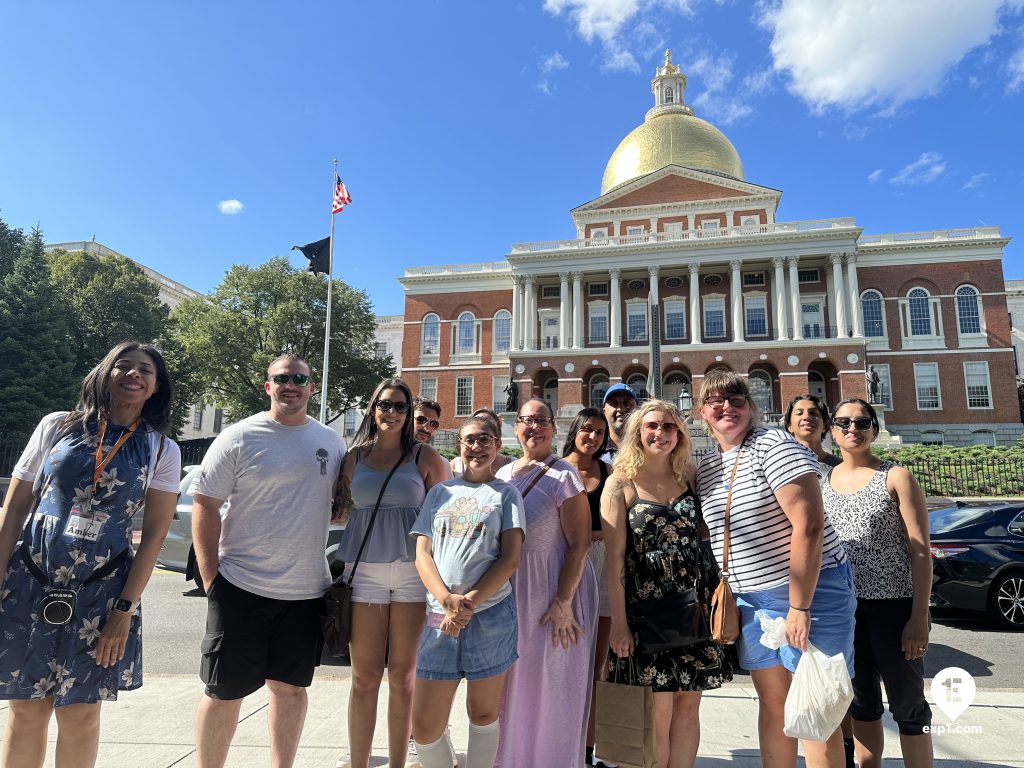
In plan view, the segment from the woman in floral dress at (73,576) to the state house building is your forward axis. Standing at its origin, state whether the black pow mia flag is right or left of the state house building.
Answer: left

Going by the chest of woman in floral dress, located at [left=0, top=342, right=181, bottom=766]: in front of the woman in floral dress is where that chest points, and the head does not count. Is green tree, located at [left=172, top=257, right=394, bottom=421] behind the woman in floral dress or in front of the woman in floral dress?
behind

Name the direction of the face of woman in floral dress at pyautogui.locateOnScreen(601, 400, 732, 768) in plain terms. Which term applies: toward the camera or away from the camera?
toward the camera

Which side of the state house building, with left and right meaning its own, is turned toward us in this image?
front

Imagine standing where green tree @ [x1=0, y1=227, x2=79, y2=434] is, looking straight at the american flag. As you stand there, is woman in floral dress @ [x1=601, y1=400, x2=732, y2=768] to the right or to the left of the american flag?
right

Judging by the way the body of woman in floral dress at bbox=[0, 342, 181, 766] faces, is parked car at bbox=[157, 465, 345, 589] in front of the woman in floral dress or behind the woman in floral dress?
behind

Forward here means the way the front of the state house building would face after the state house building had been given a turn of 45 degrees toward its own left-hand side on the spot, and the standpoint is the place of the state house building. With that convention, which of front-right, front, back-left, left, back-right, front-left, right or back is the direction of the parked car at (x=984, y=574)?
front-right

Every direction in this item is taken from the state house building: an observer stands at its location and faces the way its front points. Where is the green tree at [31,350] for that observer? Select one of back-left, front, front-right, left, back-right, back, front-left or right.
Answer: front-right

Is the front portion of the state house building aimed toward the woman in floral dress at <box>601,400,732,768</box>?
yes

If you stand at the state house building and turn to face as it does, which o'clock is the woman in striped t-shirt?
The woman in striped t-shirt is roughly at 12 o'clock from the state house building.

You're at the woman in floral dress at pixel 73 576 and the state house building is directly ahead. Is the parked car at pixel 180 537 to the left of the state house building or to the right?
left

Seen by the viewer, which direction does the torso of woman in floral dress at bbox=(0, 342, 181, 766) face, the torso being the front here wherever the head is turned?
toward the camera

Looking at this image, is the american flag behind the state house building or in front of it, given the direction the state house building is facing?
in front

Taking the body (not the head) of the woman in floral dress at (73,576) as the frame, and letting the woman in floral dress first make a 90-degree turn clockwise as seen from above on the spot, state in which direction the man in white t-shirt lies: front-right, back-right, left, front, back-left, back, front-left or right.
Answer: back

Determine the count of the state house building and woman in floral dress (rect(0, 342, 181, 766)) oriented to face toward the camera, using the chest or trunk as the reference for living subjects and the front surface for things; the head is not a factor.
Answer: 2
